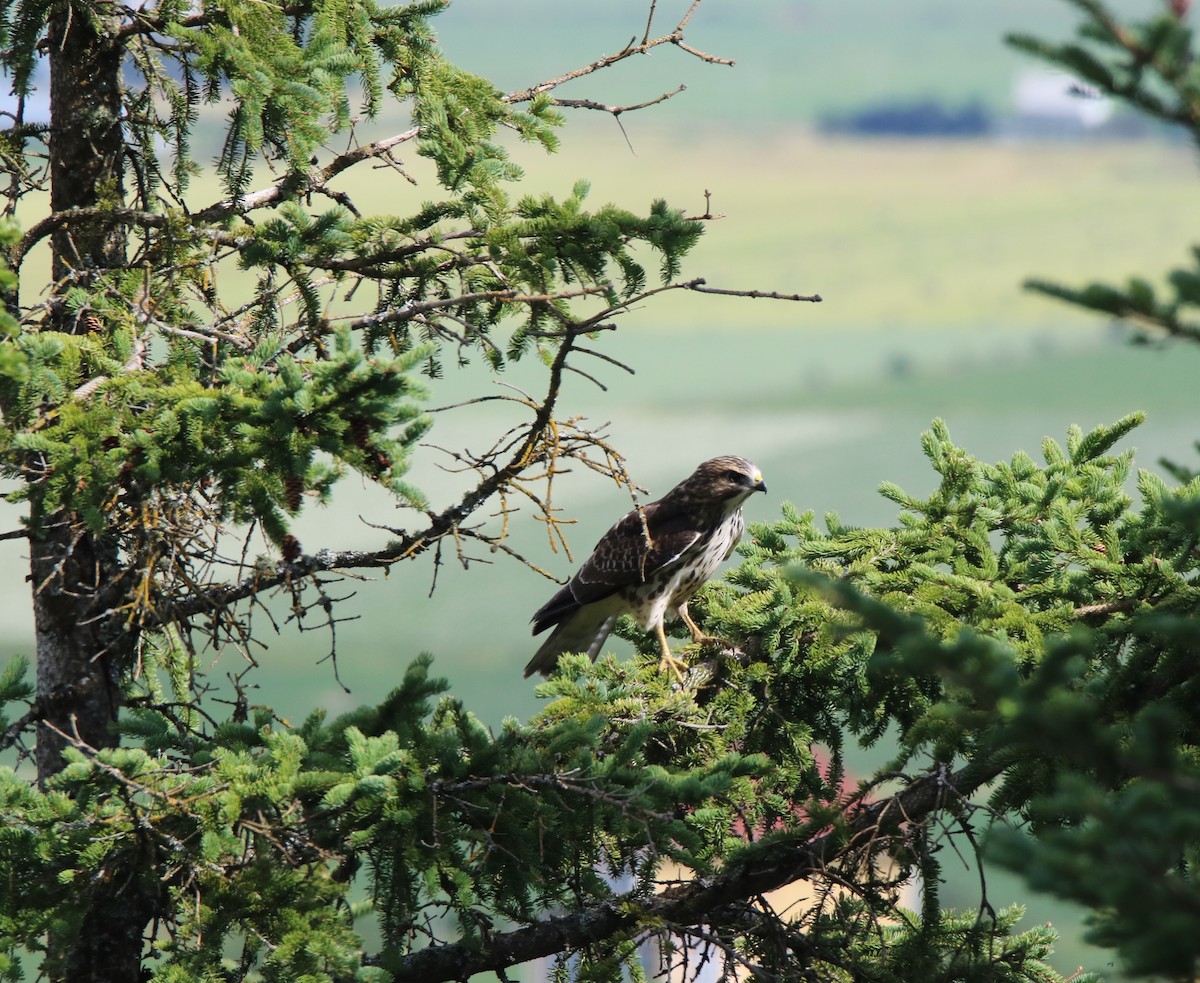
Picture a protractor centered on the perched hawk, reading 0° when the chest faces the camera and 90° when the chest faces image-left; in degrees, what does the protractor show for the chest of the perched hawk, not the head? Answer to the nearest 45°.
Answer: approximately 270°
